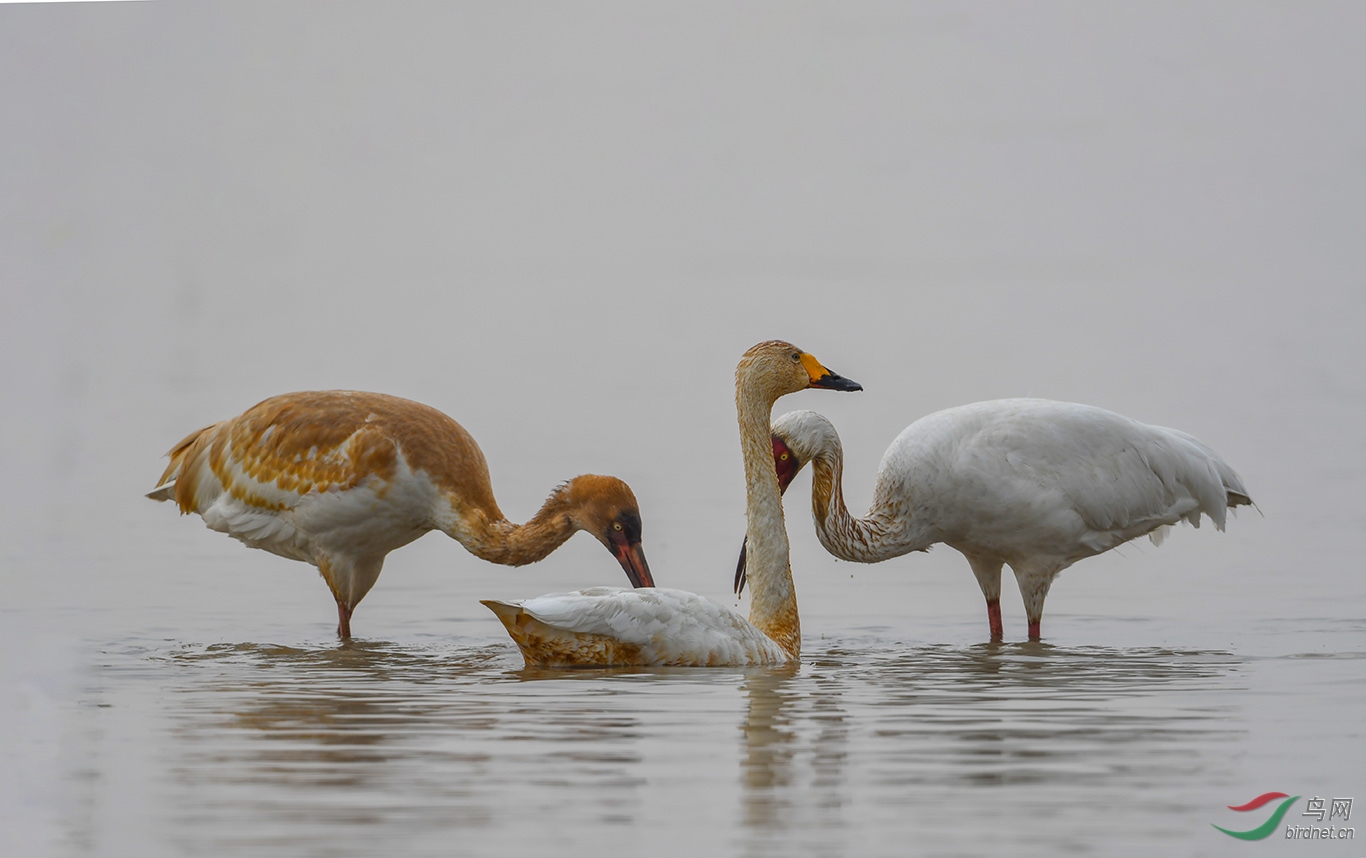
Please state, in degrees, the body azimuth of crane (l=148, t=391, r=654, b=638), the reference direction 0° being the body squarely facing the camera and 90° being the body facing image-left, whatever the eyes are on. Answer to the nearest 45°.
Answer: approximately 270°

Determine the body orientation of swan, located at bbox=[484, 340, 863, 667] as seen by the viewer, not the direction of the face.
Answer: to the viewer's right
